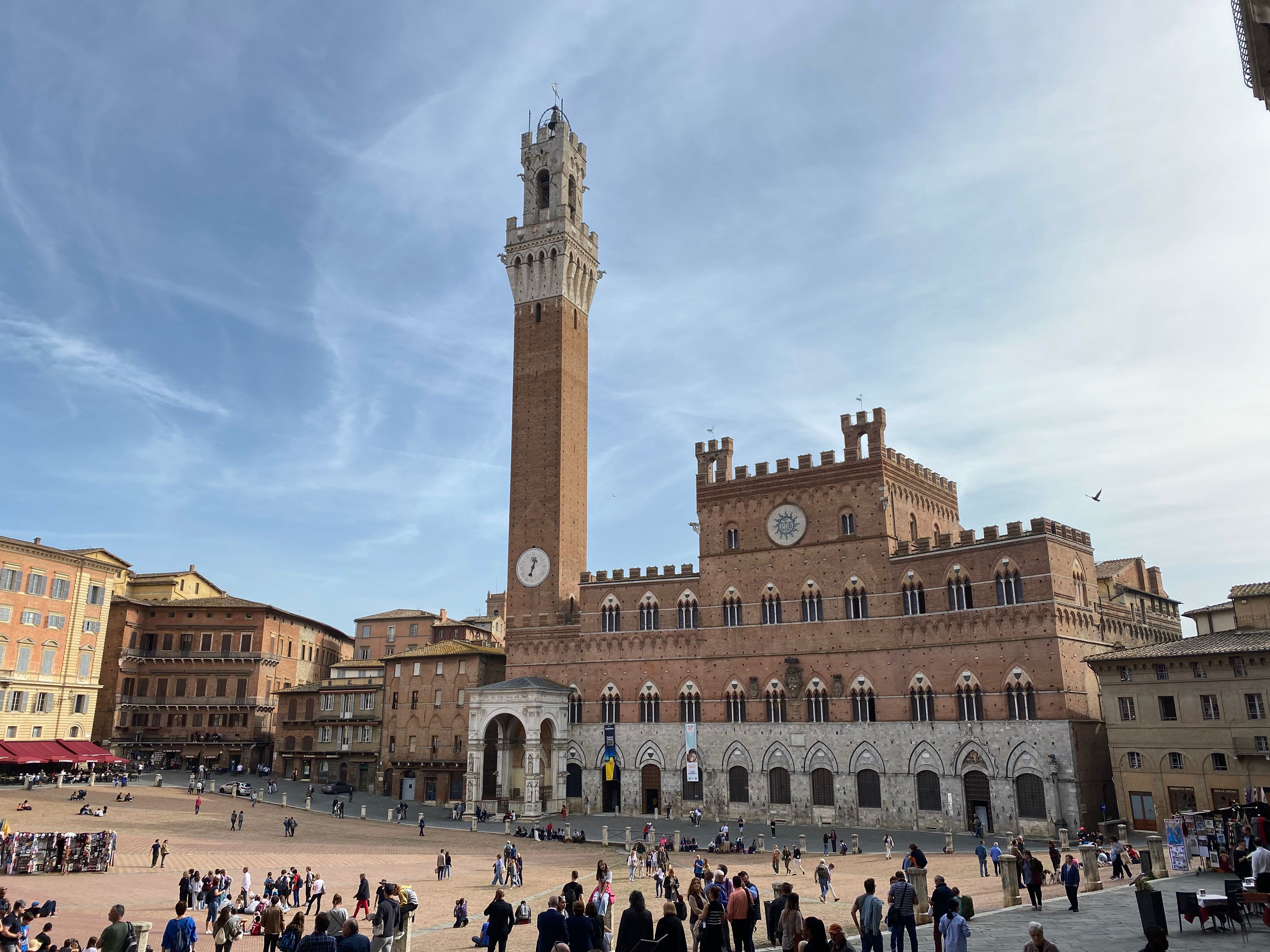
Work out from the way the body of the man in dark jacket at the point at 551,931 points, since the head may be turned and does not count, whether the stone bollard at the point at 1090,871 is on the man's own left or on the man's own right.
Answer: on the man's own right

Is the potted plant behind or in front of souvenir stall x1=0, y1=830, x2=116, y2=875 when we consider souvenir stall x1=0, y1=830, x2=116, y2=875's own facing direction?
in front

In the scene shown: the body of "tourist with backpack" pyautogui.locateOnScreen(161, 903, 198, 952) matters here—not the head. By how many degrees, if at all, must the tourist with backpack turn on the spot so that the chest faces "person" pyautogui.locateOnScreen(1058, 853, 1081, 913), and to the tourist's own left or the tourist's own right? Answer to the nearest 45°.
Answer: approximately 90° to the tourist's own right

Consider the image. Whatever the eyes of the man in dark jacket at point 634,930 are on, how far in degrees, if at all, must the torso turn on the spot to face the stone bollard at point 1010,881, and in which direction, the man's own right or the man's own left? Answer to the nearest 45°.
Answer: approximately 45° to the man's own right

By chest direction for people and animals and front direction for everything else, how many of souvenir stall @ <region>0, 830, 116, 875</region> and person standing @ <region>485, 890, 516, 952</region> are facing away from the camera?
1

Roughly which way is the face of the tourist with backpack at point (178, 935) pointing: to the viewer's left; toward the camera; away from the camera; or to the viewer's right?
away from the camera

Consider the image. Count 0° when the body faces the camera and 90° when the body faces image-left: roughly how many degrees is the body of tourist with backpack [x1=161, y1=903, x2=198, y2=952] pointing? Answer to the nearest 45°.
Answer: approximately 180°

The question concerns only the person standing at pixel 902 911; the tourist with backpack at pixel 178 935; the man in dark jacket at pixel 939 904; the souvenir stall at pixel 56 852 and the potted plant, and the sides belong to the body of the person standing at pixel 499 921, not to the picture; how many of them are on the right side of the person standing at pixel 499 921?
3

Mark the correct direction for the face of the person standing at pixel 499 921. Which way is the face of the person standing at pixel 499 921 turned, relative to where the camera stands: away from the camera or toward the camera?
away from the camera

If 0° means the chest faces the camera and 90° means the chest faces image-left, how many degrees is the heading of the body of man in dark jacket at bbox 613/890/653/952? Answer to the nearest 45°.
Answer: approximately 180°

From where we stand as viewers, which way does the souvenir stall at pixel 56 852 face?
facing the viewer

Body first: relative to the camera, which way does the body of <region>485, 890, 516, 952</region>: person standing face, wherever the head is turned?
away from the camera

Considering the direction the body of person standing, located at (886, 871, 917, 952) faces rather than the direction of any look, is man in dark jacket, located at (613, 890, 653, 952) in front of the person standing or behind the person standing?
behind
